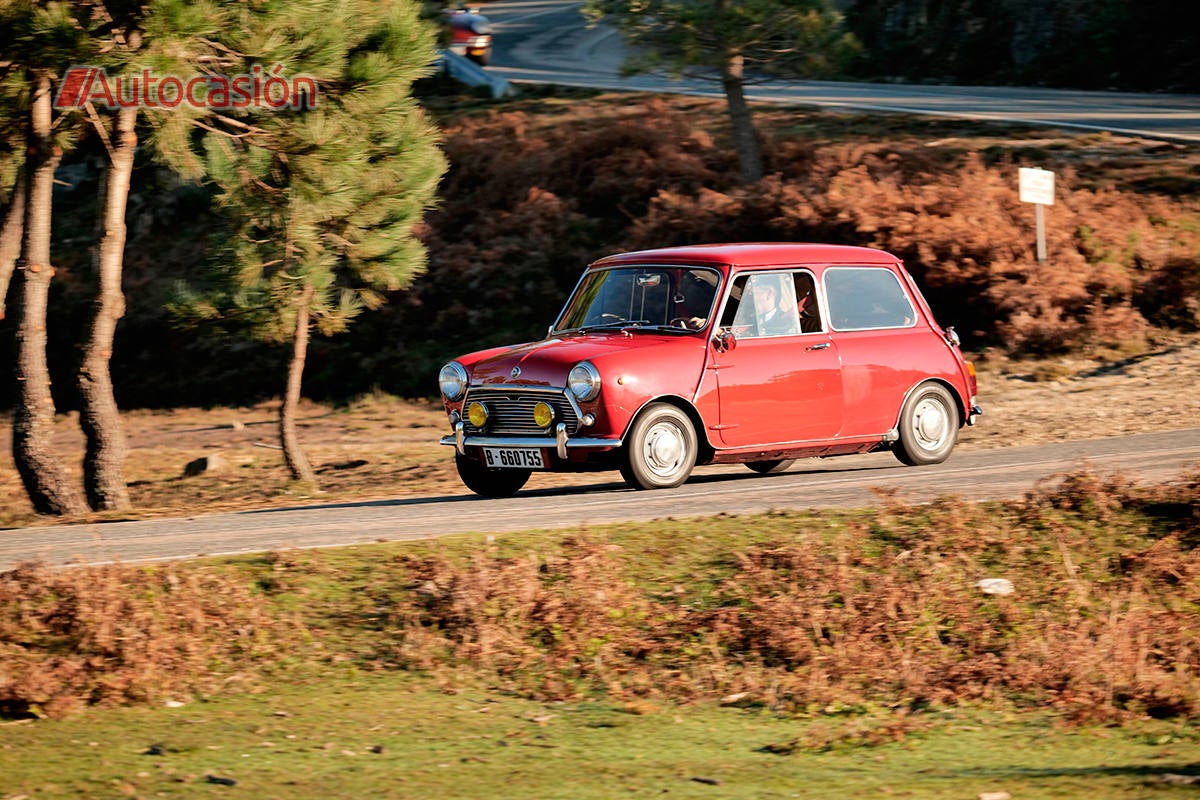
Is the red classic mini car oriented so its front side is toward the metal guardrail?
no

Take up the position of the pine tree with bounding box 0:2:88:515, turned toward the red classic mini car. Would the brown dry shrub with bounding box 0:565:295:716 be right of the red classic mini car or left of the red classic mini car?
right

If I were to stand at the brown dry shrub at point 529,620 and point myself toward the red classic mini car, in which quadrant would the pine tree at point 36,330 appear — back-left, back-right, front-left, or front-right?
front-left

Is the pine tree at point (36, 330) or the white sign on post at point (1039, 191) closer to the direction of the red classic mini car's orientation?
the pine tree

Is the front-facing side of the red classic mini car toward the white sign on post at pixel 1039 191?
no

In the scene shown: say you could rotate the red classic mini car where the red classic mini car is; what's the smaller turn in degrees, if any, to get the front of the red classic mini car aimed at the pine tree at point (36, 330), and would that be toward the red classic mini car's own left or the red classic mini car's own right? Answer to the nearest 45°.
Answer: approximately 90° to the red classic mini car's own right

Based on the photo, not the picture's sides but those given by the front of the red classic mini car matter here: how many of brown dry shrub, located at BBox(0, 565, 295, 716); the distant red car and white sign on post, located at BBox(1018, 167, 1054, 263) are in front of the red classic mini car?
1

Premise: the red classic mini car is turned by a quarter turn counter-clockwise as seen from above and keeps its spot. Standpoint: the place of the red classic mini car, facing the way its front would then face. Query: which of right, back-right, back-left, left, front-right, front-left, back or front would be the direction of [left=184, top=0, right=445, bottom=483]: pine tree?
back

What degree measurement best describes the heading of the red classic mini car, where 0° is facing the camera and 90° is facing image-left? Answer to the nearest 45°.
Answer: approximately 45°

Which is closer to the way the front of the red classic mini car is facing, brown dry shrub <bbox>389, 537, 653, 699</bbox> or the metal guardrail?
the brown dry shrub

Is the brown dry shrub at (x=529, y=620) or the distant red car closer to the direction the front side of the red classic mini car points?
the brown dry shrub

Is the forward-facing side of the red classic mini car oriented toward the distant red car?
no

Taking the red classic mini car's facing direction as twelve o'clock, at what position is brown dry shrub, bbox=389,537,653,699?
The brown dry shrub is roughly at 11 o'clock from the red classic mini car.

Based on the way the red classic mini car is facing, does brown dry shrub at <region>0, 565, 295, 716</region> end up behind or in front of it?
in front
